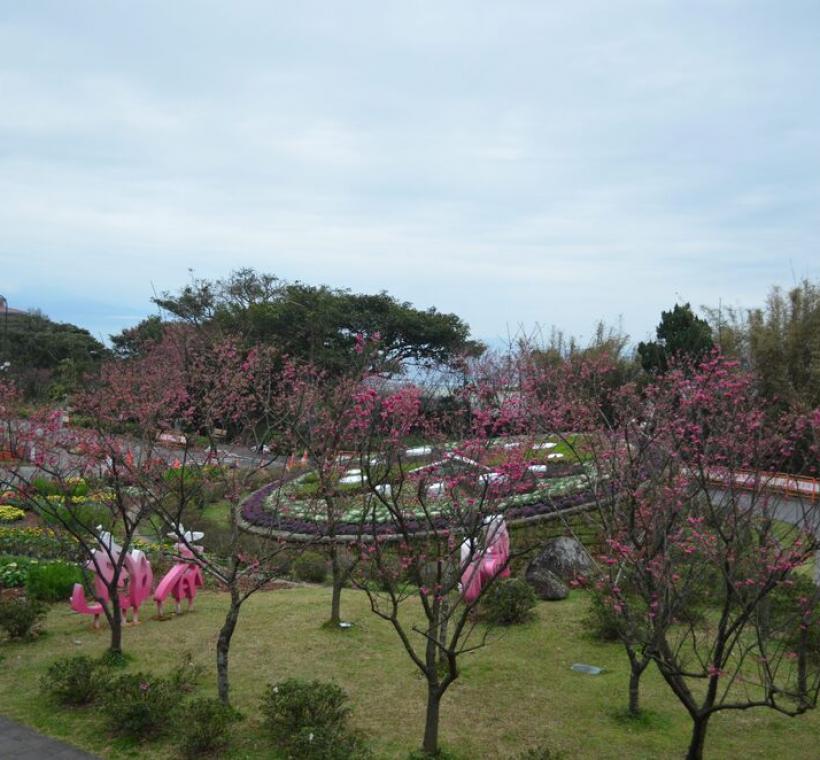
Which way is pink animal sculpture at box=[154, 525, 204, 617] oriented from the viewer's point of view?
to the viewer's right

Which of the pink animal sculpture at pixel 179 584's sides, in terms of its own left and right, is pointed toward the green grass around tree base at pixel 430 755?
right

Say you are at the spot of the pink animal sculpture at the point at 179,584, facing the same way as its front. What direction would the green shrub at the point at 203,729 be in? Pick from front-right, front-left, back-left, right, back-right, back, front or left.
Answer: right

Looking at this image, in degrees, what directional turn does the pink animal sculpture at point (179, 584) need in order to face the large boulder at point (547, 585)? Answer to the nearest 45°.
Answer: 0° — it already faces it

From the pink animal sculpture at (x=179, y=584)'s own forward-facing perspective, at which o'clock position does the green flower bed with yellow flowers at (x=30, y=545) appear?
The green flower bed with yellow flowers is roughly at 8 o'clock from the pink animal sculpture.

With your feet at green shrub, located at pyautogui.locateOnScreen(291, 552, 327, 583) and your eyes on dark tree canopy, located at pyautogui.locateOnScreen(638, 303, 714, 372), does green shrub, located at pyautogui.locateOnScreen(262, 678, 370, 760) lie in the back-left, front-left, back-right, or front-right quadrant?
back-right

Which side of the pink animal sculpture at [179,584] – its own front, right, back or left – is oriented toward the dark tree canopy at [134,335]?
left

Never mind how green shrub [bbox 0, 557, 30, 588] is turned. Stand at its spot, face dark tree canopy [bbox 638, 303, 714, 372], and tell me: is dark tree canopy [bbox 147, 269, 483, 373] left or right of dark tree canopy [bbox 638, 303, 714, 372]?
left

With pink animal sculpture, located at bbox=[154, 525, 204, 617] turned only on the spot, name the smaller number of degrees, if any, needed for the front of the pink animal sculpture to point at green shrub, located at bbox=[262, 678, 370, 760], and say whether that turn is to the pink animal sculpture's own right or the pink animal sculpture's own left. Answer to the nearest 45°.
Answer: approximately 90° to the pink animal sculpture's own right
